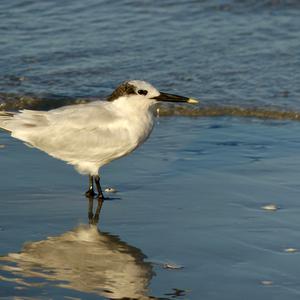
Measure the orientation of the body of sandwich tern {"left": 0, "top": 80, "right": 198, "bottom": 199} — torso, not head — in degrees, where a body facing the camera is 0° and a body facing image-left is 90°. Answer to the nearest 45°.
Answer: approximately 270°
